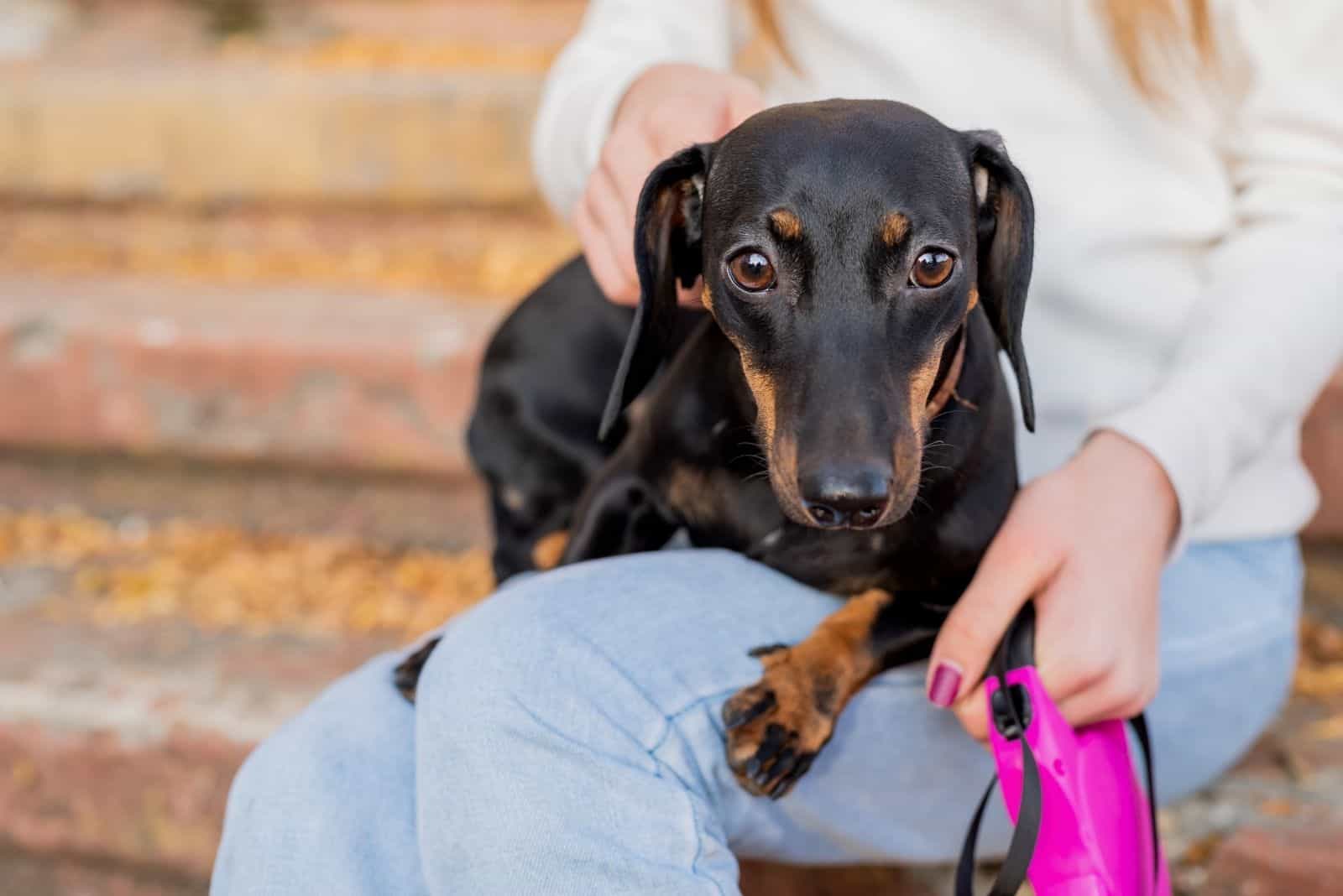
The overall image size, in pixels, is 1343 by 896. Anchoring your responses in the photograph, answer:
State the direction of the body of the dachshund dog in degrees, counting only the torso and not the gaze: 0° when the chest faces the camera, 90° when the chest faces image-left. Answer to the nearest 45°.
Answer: approximately 315°
